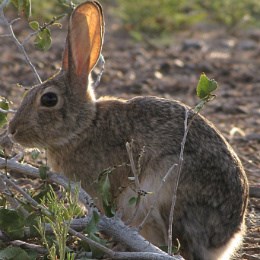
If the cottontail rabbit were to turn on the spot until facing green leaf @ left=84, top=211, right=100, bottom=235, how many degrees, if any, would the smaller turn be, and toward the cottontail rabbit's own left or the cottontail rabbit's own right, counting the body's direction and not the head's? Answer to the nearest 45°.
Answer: approximately 90° to the cottontail rabbit's own left

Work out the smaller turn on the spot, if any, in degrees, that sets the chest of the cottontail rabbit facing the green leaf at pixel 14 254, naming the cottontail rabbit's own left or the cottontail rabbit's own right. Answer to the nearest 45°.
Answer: approximately 45° to the cottontail rabbit's own left

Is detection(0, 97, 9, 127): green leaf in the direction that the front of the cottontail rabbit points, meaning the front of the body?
yes

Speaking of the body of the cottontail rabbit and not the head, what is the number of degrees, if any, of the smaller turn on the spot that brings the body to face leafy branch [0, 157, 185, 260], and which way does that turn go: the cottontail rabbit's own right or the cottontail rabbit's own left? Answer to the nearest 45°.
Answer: approximately 90° to the cottontail rabbit's own left

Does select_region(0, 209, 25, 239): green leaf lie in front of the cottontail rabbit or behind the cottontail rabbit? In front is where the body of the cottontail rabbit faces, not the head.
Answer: in front

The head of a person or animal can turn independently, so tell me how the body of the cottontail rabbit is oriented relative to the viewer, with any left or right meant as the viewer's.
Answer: facing to the left of the viewer
